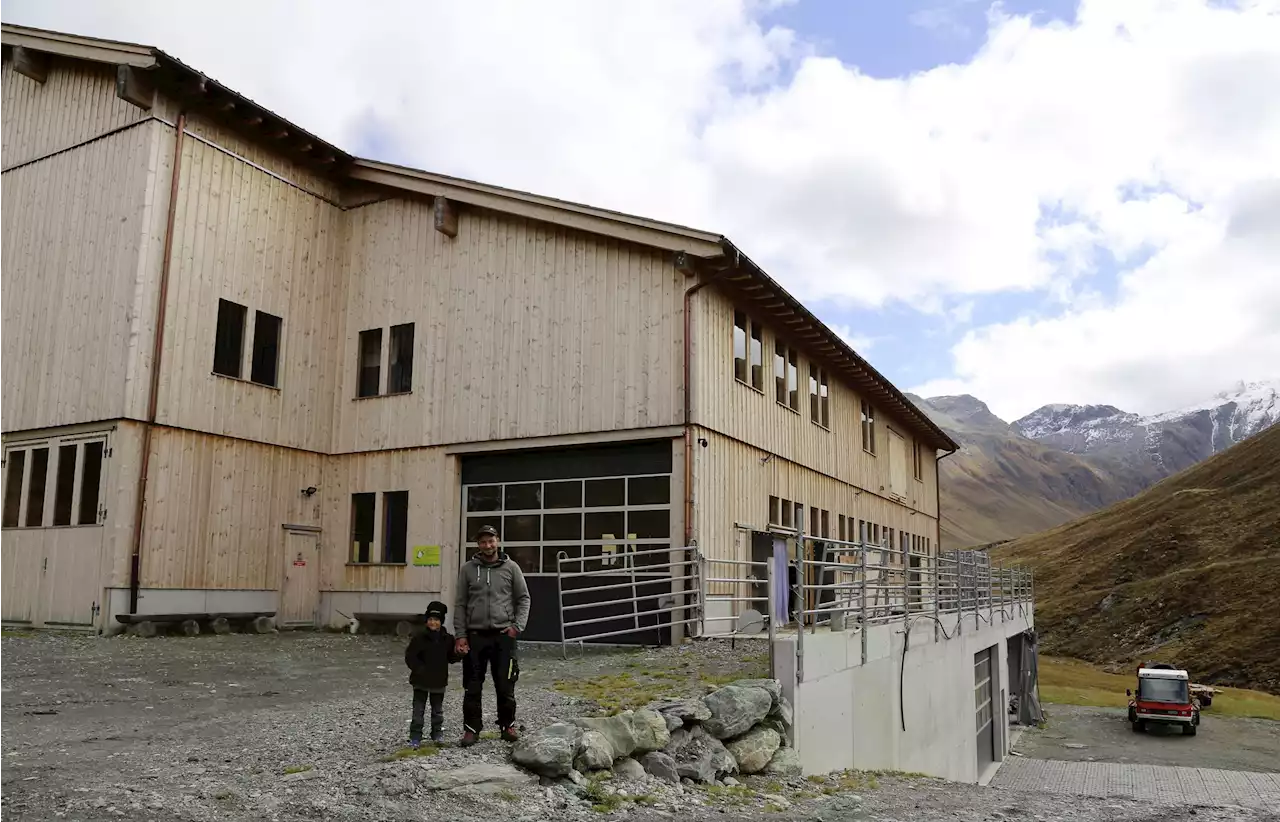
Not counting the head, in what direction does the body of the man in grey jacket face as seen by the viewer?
toward the camera

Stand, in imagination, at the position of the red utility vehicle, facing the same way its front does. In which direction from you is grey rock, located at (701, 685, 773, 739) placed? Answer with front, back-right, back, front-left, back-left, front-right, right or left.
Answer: front

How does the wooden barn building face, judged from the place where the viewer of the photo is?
facing the viewer and to the left of the viewer

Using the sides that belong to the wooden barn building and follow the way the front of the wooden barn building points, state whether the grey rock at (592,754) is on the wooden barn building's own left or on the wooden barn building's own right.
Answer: on the wooden barn building's own left

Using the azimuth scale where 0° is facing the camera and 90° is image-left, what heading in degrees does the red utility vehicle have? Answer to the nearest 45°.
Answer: approximately 0°

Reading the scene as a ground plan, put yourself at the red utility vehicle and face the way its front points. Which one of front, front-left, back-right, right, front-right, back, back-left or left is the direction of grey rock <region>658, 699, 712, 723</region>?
front

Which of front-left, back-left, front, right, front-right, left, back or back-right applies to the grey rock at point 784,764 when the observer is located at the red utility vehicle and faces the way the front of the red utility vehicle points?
front

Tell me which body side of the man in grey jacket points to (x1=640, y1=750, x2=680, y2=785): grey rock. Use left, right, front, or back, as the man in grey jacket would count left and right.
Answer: left

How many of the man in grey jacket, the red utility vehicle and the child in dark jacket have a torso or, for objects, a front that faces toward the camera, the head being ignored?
3

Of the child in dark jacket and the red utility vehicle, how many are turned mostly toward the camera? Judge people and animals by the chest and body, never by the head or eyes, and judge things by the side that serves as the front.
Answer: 2
